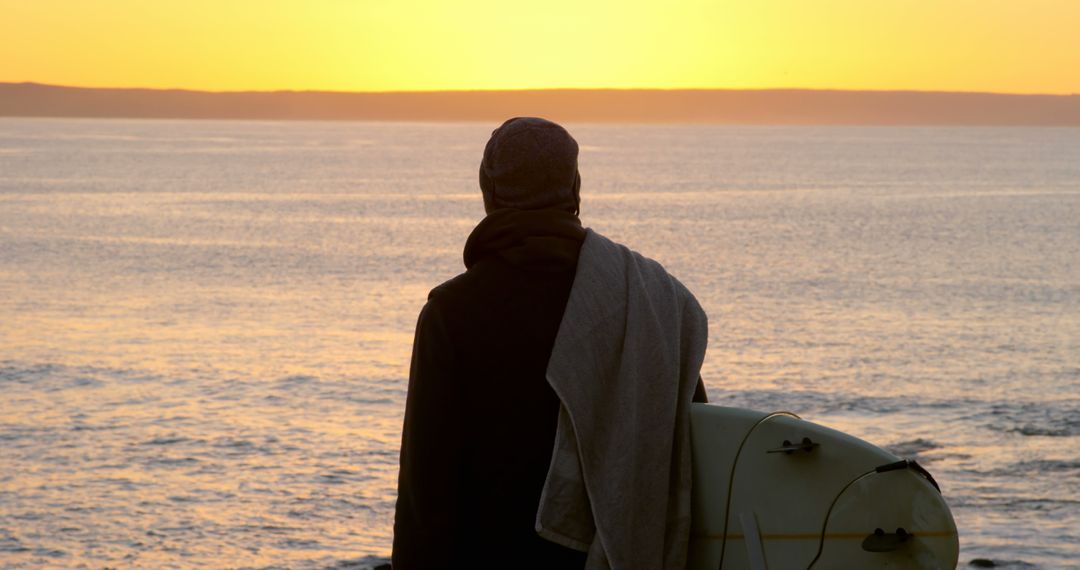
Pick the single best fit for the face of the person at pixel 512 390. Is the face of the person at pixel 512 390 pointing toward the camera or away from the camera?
away from the camera

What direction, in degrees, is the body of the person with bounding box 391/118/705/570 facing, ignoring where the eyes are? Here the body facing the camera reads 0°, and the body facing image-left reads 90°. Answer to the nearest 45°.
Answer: approximately 180°
